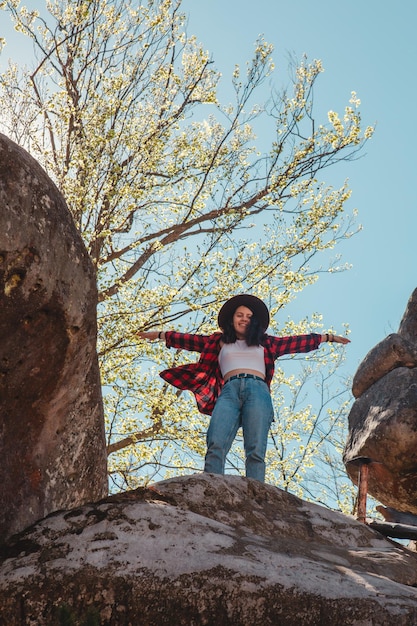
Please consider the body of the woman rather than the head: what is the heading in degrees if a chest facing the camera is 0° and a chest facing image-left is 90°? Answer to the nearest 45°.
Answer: approximately 0°

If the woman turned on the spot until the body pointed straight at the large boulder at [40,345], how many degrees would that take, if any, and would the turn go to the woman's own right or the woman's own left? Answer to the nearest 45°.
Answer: approximately 45° to the woman's own right

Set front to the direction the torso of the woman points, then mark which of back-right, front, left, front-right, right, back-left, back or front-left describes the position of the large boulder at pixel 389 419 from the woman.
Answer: back-left
